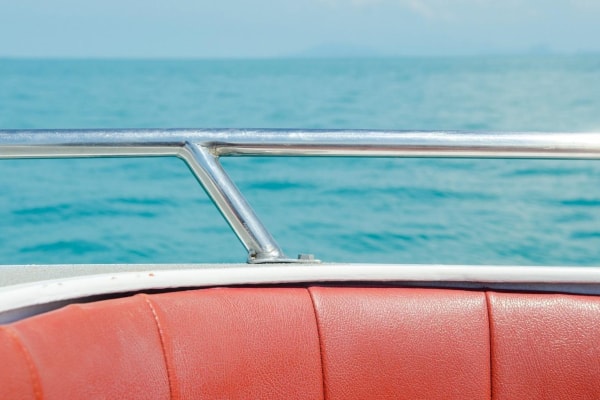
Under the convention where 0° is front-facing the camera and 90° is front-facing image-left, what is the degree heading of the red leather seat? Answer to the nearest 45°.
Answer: approximately 0°
